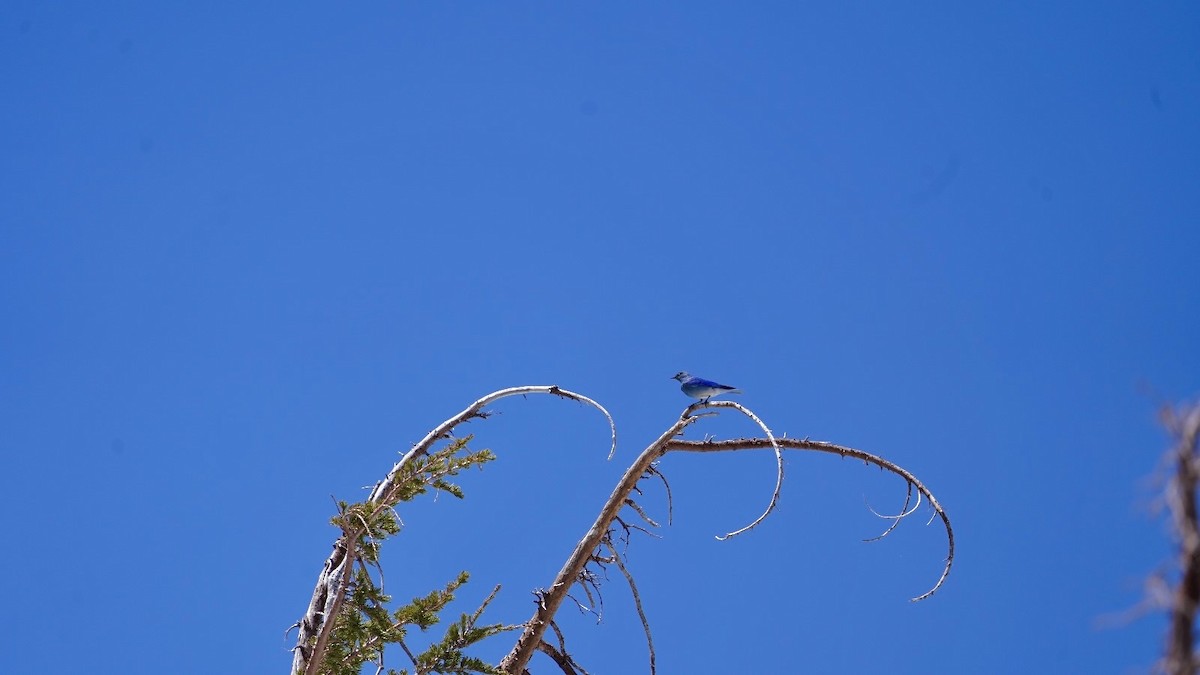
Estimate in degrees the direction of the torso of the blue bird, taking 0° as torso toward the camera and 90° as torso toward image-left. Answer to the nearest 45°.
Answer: approximately 90°
